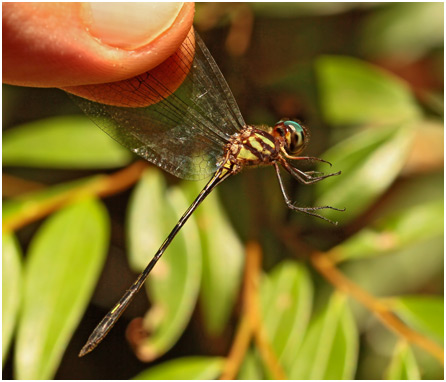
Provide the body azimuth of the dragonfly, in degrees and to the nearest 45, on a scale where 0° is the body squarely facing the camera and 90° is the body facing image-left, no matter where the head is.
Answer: approximately 270°
